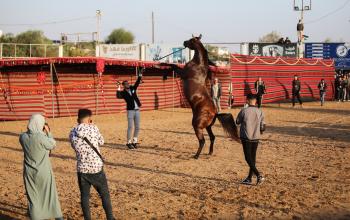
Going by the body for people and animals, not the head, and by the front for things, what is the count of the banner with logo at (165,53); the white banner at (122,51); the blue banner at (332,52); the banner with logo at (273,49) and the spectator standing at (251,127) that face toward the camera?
4

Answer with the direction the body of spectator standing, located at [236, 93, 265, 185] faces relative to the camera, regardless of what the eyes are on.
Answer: away from the camera

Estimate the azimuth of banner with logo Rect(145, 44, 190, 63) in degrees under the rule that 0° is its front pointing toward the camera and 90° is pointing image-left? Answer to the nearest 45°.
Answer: approximately 0°

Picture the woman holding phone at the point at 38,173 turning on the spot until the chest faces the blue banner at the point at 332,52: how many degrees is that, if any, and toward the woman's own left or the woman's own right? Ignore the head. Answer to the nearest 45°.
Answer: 0° — they already face it

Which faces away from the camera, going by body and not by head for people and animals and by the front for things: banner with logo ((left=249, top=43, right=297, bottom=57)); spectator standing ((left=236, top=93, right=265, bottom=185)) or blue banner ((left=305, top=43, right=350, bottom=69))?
the spectator standing

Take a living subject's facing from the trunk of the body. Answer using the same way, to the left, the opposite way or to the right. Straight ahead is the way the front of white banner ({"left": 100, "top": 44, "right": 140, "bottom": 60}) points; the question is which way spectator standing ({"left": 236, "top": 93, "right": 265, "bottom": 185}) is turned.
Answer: the opposite way

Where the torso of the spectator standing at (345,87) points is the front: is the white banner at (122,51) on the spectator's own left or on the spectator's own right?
on the spectator's own right

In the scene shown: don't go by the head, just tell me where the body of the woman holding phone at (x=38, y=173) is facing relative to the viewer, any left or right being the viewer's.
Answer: facing away from the viewer and to the right of the viewer

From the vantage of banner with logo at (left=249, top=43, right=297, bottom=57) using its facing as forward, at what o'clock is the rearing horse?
The rearing horse is roughly at 12 o'clock from the banner with logo.

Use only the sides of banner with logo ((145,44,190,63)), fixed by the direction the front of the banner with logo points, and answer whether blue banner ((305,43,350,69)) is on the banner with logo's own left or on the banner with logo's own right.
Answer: on the banner with logo's own left
